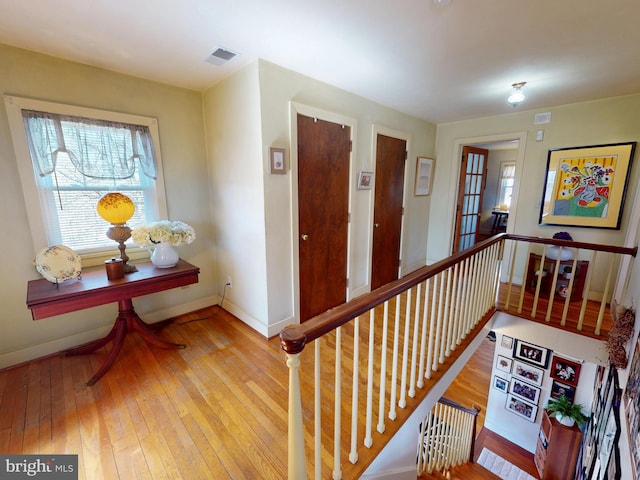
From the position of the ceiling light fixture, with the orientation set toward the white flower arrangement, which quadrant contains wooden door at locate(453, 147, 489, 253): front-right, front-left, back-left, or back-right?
back-right

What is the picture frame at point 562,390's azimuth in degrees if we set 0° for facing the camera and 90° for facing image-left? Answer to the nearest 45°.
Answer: approximately 0°

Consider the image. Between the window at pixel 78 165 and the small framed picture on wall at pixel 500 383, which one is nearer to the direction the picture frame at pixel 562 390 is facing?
the window

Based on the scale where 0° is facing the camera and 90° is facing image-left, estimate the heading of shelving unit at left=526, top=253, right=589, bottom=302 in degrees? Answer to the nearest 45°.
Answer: approximately 0°

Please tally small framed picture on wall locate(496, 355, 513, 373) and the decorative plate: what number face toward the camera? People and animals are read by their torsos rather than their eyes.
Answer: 2

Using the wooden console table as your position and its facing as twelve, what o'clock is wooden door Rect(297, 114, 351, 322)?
The wooden door is roughly at 11 o'clock from the wooden console table.

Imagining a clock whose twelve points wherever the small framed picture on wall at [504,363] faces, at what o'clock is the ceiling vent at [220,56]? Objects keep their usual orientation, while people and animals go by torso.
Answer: The ceiling vent is roughly at 1 o'clock from the small framed picture on wall.
